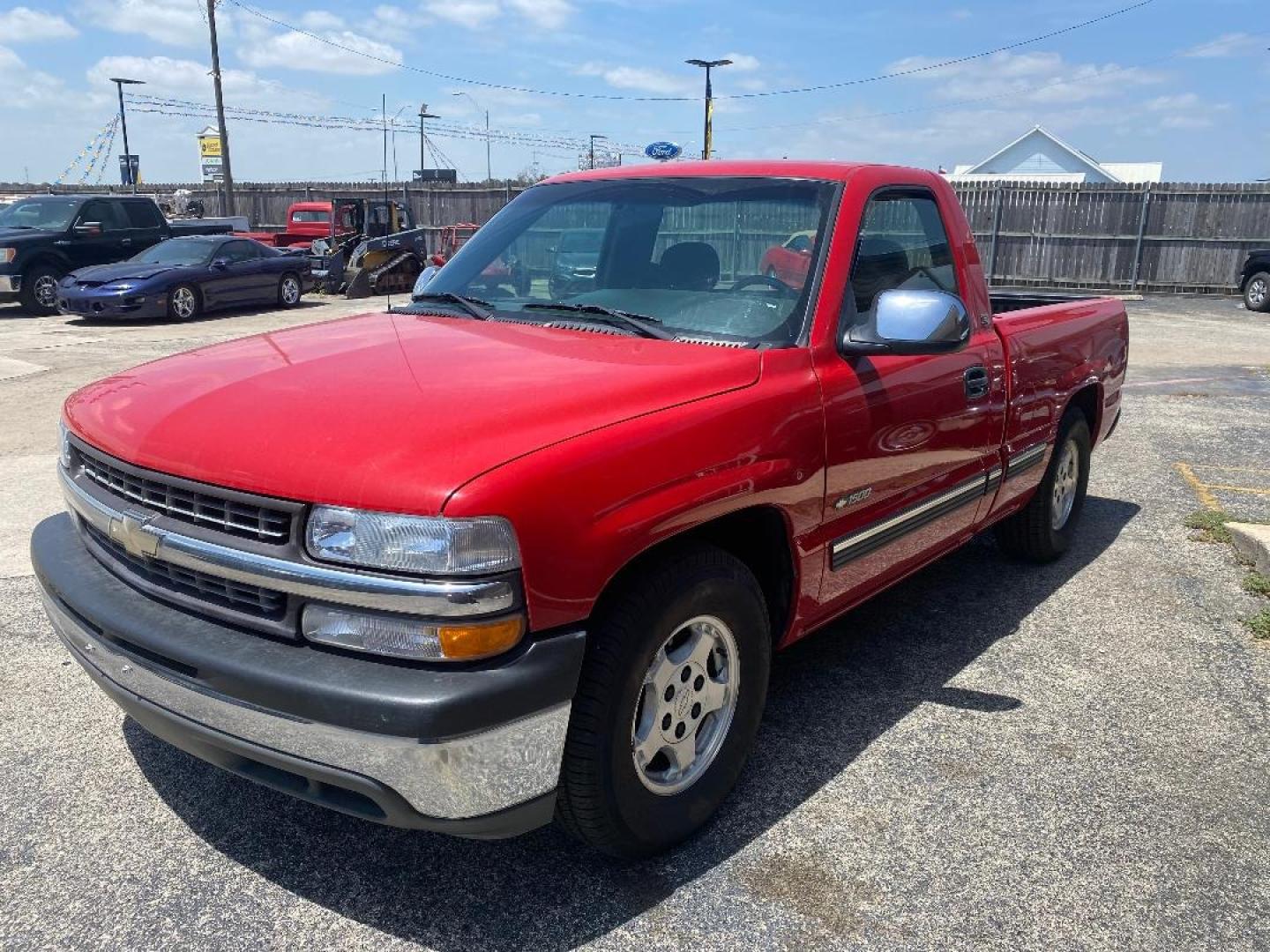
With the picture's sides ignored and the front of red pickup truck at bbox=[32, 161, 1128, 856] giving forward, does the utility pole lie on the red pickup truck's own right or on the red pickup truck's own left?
on the red pickup truck's own right

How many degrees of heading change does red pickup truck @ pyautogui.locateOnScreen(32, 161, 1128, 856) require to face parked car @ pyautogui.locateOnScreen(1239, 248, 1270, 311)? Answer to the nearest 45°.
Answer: approximately 180°

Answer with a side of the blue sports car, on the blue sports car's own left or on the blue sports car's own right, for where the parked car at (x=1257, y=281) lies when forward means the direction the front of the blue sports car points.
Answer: on the blue sports car's own left

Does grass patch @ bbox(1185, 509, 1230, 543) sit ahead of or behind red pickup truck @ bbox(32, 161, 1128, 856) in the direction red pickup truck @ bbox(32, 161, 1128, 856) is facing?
behind

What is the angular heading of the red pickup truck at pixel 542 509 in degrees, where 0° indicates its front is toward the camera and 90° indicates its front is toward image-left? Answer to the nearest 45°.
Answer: approximately 45°

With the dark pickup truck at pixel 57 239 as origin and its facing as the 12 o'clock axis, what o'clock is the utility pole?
The utility pole is roughly at 5 o'clock from the dark pickup truck.

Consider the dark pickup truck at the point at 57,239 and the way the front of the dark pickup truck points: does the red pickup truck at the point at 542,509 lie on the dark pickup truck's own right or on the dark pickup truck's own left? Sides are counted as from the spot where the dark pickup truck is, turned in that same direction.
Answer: on the dark pickup truck's own left

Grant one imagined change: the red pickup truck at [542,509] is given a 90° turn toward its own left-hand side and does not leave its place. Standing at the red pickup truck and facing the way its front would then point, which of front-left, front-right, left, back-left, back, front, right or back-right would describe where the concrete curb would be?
left
